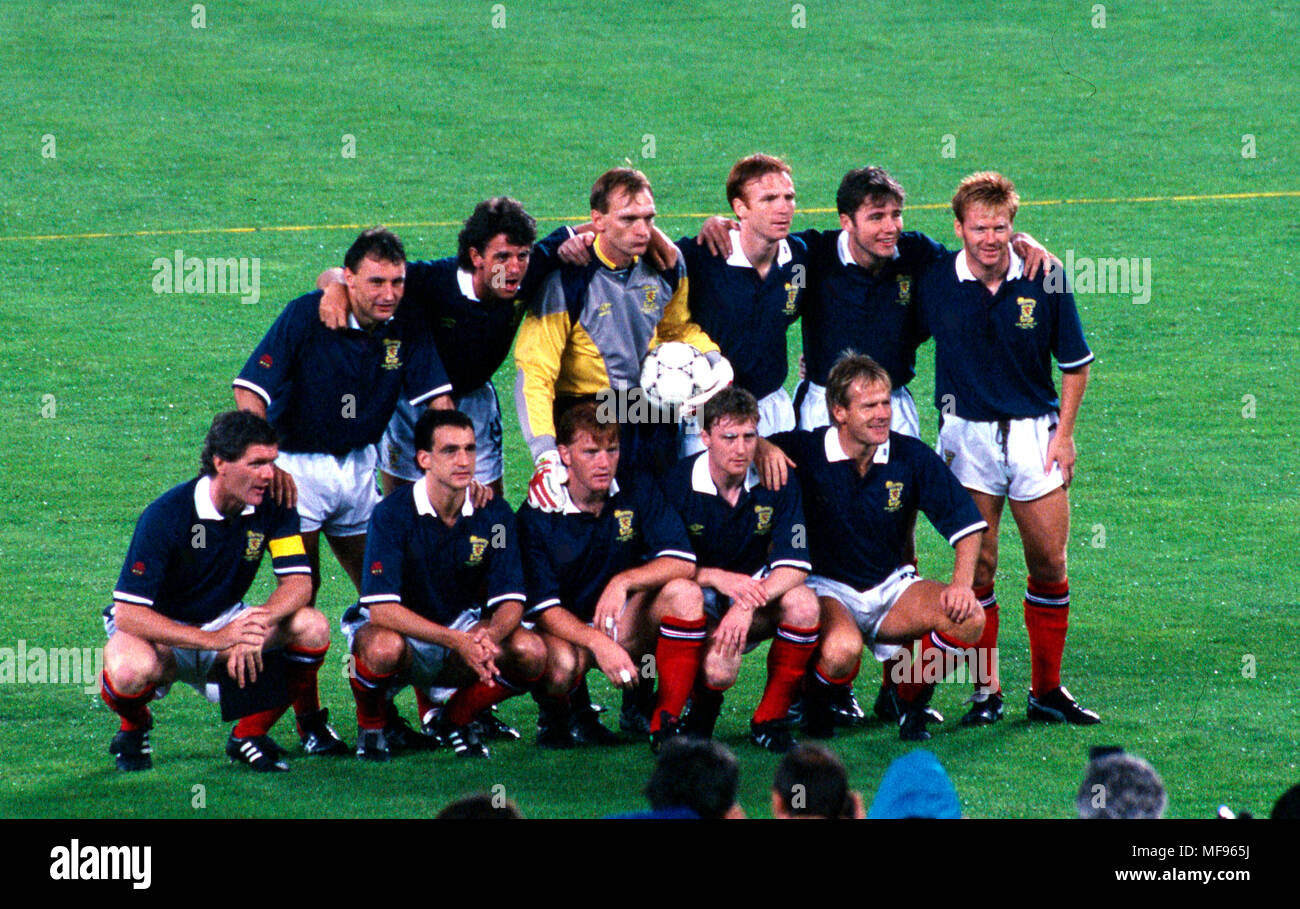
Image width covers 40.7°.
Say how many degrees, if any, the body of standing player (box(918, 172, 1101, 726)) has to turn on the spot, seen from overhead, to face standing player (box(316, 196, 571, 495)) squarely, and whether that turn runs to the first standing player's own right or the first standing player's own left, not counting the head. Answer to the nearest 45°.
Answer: approximately 90° to the first standing player's own right

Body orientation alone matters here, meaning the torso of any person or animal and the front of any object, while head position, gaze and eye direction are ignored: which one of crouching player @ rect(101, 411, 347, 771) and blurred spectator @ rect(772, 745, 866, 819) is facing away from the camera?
the blurred spectator

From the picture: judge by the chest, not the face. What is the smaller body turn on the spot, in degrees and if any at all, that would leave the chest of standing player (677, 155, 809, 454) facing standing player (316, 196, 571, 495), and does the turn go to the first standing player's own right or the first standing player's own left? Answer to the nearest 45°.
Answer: approximately 135° to the first standing player's own right

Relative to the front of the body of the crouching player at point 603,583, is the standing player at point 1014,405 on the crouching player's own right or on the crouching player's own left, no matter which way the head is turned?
on the crouching player's own left

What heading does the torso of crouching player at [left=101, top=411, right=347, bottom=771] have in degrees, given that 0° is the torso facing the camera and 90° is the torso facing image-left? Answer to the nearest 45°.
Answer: approximately 315°

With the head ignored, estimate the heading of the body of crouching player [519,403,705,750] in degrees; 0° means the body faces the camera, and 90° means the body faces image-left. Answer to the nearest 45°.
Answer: approximately 315°

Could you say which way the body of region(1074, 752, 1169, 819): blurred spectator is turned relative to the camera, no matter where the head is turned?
away from the camera

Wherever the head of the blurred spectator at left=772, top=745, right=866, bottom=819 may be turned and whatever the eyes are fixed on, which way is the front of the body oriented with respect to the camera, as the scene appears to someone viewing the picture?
away from the camera

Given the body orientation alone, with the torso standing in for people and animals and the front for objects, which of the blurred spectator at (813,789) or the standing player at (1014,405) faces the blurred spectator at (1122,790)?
the standing player
